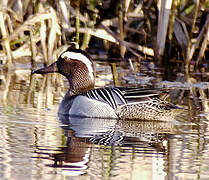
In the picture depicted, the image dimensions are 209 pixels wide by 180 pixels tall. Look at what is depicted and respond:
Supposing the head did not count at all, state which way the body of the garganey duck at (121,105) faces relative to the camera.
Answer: to the viewer's left

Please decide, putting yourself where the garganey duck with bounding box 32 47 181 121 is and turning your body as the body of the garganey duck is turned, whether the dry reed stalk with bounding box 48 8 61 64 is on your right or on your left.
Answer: on your right

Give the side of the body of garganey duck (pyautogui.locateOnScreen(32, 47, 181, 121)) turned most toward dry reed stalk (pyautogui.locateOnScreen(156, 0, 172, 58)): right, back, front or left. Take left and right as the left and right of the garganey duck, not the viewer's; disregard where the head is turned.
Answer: right
